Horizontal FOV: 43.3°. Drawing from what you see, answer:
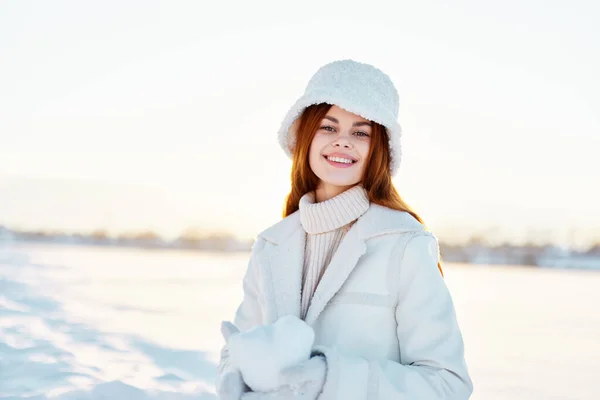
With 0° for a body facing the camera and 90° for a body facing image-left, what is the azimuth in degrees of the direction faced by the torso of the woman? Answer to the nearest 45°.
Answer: approximately 45°
